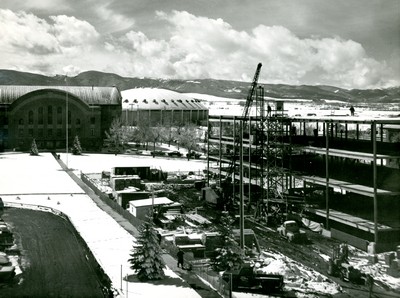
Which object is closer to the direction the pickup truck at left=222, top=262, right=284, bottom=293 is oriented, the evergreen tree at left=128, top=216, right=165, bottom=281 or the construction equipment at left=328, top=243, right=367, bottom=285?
the evergreen tree

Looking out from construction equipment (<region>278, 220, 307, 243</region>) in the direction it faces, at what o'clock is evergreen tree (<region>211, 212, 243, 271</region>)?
The evergreen tree is roughly at 2 o'clock from the construction equipment.

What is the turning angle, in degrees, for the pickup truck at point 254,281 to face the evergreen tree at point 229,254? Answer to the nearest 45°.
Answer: approximately 45° to its right

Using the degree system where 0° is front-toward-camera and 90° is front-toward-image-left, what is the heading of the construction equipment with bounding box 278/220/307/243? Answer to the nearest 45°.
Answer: approximately 315°
